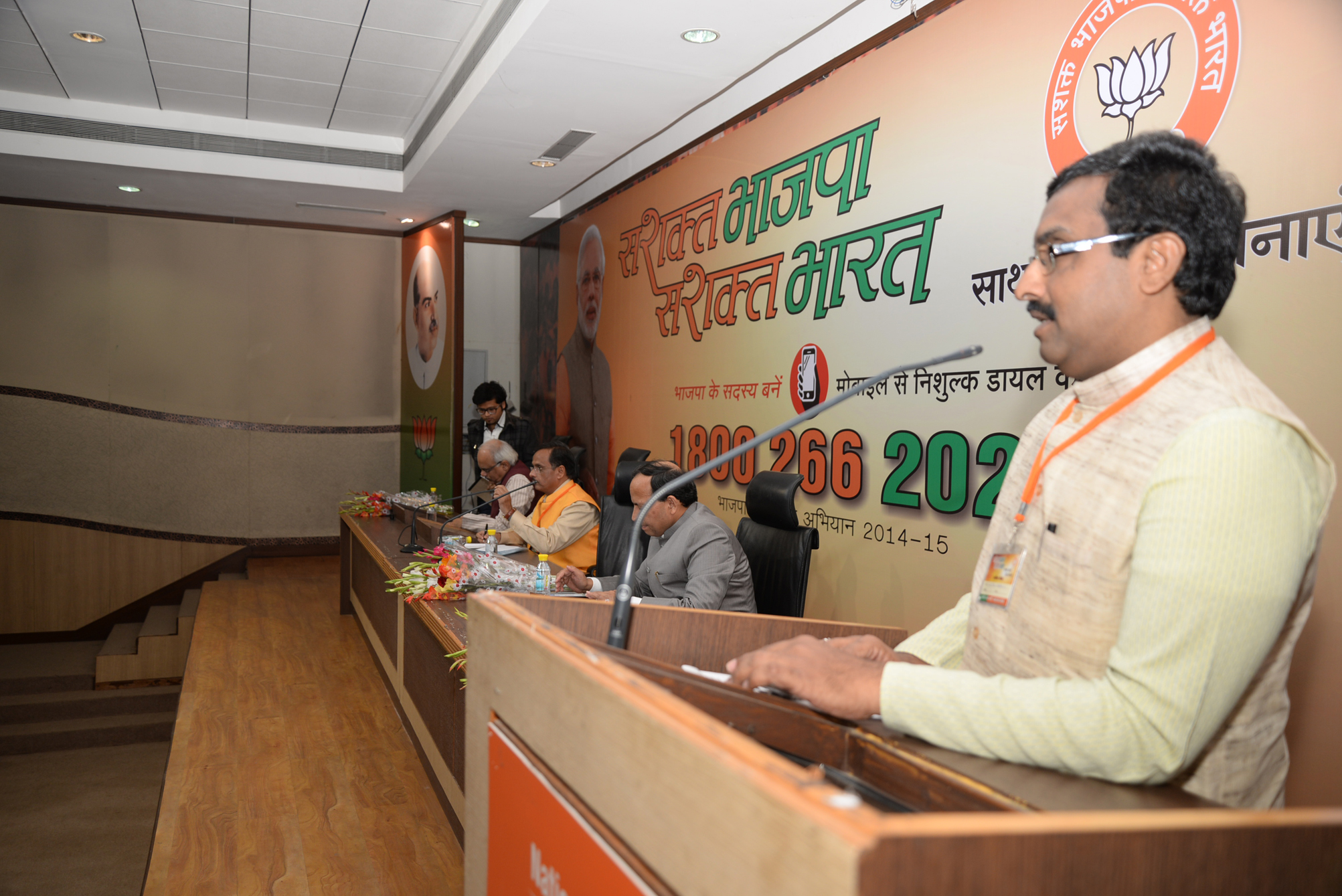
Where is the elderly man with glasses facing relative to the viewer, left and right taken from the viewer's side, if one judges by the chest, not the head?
facing to the left of the viewer

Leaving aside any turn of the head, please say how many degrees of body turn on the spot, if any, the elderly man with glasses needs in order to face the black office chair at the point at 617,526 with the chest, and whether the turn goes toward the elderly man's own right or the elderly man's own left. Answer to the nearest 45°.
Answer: approximately 90° to the elderly man's own left

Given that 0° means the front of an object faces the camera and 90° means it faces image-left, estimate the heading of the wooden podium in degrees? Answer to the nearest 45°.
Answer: approximately 45°

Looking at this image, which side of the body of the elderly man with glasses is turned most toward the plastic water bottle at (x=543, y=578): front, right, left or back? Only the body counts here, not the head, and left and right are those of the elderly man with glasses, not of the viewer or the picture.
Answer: left

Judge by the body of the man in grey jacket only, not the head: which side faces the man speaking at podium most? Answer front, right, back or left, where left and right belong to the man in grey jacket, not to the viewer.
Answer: left

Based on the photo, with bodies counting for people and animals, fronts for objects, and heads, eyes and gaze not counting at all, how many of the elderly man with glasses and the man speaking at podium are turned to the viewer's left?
2

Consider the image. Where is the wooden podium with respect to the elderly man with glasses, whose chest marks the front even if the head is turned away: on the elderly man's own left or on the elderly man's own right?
on the elderly man's own left

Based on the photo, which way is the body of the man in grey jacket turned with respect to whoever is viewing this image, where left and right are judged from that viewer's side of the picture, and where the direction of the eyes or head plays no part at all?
facing to the left of the viewer

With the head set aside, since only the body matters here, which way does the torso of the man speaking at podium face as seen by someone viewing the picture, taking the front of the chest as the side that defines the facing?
to the viewer's left

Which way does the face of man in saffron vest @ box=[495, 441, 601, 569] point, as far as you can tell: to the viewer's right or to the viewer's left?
to the viewer's left

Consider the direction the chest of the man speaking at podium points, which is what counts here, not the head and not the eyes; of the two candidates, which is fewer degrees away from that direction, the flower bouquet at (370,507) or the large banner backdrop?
the flower bouquet
